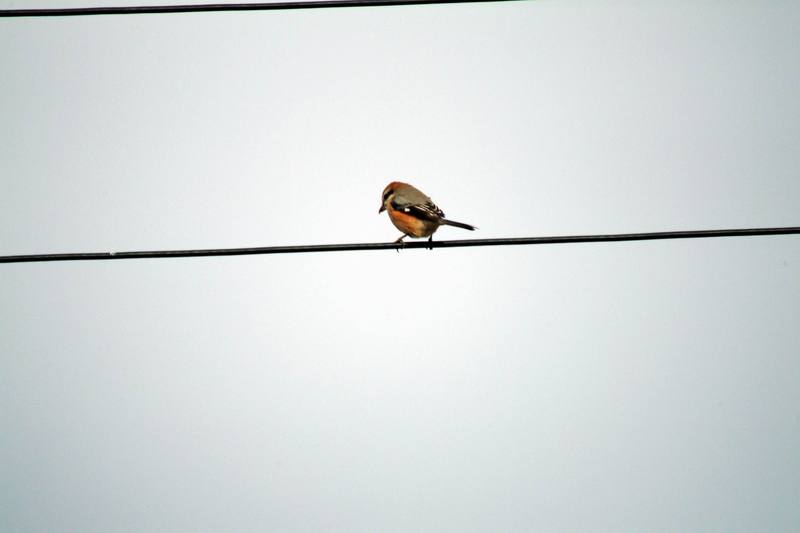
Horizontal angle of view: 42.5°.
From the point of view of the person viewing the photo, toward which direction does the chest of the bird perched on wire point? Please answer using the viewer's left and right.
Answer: facing to the left of the viewer
